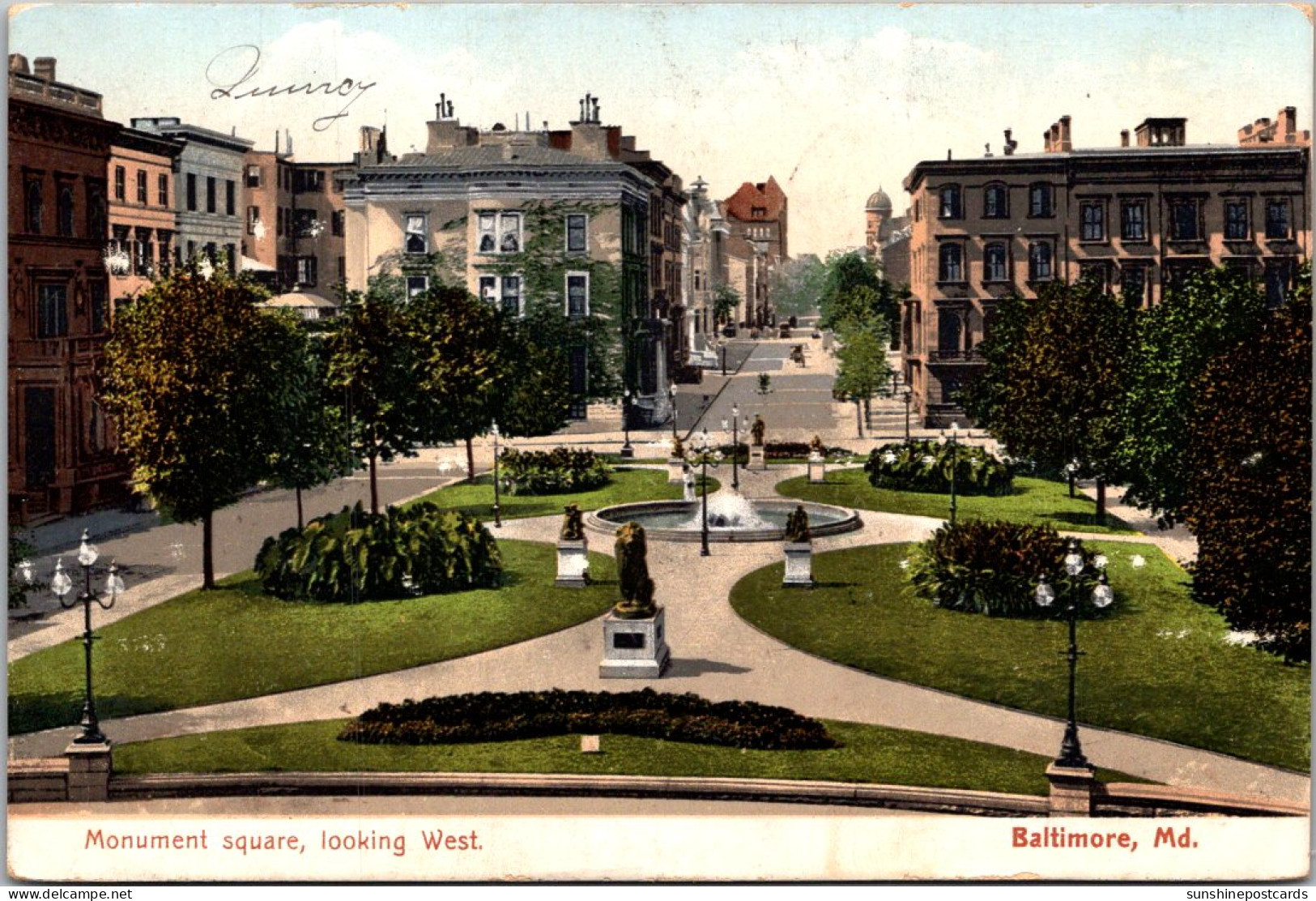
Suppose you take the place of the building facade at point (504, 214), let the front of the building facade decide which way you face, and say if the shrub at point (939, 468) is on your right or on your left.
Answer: on your left

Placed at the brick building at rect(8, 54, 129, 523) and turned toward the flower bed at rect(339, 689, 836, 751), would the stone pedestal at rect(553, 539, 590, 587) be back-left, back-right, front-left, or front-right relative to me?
front-left

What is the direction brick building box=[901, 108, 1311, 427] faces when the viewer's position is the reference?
facing the viewer

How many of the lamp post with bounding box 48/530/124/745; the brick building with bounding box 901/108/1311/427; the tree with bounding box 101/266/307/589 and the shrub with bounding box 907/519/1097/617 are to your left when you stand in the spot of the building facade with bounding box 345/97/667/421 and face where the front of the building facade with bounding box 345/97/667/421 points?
2

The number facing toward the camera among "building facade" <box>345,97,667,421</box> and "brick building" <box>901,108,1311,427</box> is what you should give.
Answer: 2

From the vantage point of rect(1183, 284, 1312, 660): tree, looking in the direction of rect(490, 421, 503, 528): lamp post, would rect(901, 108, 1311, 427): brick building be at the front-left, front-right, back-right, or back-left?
front-right

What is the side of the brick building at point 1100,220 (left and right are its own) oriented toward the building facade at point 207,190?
right

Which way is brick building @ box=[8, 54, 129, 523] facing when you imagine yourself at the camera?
facing the viewer and to the right of the viewer

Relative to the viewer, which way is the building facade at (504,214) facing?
toward the camera

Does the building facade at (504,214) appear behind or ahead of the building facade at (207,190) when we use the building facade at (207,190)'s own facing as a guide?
ahead
